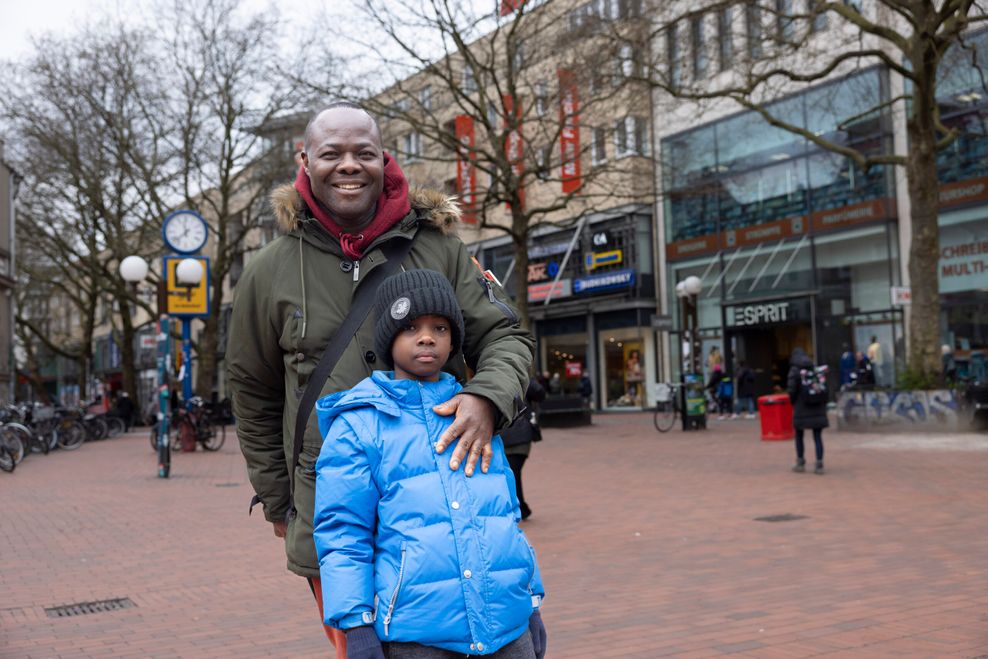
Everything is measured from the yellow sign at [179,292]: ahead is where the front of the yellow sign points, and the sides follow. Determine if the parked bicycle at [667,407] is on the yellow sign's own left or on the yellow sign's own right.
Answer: on the yellow sign's own left

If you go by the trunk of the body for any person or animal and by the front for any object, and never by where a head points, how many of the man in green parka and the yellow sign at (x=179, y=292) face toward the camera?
2

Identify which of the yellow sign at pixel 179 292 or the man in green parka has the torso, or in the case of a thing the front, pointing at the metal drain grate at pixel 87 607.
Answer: the yellow sign

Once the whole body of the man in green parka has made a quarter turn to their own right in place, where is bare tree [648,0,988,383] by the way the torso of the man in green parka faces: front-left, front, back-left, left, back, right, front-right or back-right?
back-right

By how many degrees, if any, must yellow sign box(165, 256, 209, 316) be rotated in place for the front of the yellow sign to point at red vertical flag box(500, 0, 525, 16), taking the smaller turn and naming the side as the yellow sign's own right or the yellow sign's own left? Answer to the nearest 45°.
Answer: approximately 90° to the yellow sign's own left

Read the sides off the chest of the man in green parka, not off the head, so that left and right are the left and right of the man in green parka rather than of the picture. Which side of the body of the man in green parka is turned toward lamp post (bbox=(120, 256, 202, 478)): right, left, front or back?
back
